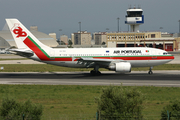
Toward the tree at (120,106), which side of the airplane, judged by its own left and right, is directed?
right

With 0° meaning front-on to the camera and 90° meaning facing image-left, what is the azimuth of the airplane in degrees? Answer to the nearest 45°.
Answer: approximately 270°

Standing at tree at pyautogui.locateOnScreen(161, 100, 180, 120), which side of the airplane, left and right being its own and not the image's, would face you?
right
